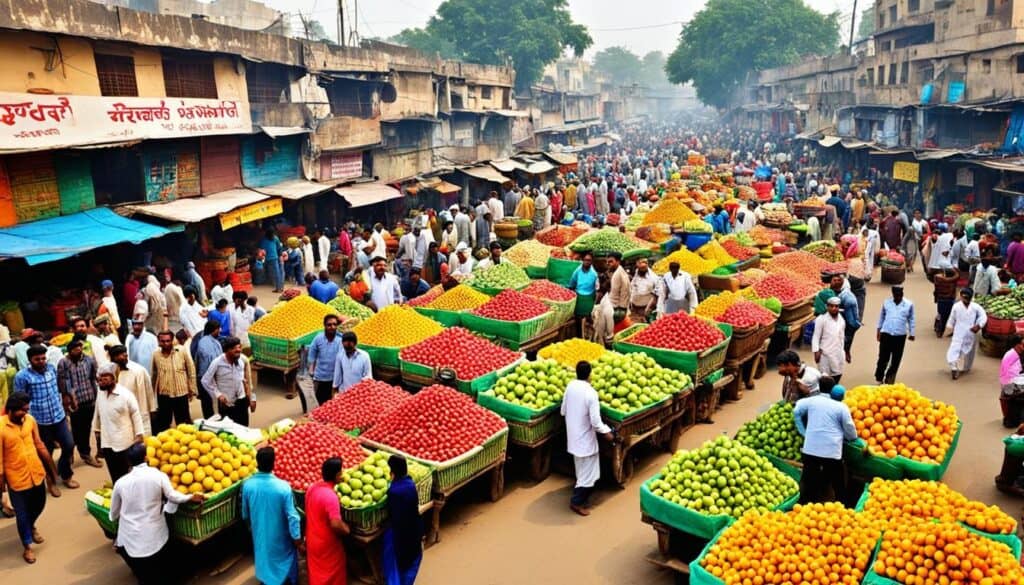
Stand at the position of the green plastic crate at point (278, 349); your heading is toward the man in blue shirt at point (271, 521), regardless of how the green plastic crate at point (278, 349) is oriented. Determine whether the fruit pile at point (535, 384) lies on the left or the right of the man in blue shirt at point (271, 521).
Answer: left

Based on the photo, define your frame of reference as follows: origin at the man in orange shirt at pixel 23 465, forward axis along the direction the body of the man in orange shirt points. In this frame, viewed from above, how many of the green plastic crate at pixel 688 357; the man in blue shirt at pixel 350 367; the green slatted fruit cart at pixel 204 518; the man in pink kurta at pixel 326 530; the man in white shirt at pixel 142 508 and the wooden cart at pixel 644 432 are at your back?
0

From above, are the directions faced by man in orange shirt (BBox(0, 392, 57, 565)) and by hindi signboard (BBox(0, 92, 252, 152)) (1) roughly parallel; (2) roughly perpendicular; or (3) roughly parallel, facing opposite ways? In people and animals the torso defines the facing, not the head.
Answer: roughly parallel

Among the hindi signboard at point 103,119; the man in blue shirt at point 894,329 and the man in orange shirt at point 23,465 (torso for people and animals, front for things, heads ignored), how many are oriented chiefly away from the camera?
0

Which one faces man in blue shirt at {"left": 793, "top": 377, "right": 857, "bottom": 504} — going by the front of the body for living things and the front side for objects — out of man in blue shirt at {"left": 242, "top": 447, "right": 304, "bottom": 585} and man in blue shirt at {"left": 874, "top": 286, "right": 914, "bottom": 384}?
man in blue shirt at {"left": 874, "top": 286, "right": 914, "bottom": 384}

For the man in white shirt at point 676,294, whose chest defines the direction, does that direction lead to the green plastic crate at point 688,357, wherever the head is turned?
yes

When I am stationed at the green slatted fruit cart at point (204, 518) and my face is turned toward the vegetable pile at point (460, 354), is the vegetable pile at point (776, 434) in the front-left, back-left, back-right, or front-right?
front-right

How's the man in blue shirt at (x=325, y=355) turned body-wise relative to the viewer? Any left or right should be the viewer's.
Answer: facing the viewer and to the right of the viewer

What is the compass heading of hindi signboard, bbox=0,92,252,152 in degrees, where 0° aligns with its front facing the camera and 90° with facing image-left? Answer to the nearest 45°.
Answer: approximately 315°

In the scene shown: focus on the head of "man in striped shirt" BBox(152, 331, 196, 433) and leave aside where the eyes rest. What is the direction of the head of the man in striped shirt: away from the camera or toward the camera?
toward the camera

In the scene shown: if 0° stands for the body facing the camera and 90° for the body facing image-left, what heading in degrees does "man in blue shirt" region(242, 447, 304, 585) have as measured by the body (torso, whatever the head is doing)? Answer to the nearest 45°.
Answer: approximately 180°

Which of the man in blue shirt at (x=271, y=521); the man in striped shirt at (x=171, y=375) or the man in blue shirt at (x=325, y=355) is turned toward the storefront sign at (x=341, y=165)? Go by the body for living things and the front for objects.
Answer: the man in blue shirt at (x=271, y=521)

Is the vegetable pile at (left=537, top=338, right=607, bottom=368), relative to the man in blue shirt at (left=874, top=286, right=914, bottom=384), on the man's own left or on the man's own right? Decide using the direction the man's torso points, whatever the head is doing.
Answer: on the man's own right

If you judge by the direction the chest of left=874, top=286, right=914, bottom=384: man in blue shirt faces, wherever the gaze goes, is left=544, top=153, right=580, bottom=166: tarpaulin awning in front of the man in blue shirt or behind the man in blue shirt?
behind

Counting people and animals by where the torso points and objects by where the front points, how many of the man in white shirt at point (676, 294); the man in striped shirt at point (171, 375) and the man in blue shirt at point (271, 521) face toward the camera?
2

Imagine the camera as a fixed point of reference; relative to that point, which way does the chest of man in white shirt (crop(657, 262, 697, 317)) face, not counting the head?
toward the camera

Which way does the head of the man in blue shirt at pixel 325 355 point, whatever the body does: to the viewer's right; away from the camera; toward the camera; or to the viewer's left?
toward the camera

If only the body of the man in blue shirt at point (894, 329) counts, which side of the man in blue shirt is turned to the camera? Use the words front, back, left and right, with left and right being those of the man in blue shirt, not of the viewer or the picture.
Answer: front

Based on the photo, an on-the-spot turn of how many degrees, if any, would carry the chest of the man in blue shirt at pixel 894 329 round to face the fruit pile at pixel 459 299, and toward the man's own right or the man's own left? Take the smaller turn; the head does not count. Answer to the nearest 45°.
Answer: approximately 90° to the man's own right

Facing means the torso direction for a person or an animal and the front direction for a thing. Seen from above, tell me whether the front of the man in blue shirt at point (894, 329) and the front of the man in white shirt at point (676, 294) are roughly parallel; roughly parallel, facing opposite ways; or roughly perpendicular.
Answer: roughly parallel
